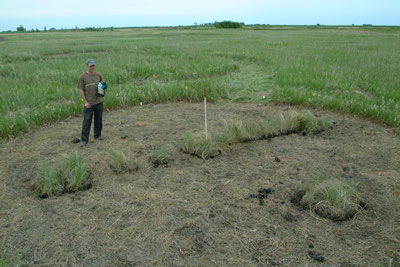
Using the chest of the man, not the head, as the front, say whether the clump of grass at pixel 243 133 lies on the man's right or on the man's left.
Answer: on the man's left

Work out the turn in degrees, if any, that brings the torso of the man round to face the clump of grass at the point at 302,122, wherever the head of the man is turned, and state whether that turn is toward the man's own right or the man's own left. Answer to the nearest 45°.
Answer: approximately 90° to the man's own left

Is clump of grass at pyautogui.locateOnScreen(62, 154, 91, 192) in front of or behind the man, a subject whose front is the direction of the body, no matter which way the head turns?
in front

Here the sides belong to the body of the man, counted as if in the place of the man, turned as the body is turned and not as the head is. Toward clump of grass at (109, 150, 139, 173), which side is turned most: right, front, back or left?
front

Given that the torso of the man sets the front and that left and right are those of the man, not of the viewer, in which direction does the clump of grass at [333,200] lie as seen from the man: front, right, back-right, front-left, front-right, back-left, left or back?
front-left

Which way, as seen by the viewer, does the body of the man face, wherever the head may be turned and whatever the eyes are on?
toward the camera

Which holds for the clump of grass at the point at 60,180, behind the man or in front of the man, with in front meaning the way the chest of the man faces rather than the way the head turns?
in front
